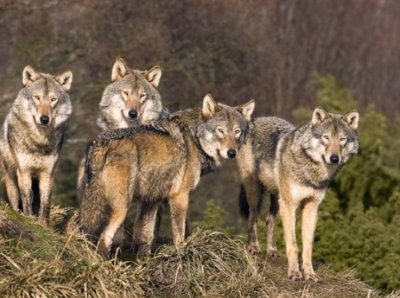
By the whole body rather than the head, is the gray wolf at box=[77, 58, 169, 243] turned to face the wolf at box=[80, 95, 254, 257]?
yes

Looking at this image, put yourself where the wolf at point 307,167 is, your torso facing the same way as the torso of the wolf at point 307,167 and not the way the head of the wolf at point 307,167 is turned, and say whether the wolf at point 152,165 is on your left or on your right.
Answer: on your right

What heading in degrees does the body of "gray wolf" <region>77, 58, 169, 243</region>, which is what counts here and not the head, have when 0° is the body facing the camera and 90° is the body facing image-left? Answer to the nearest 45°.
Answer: approximately 0°

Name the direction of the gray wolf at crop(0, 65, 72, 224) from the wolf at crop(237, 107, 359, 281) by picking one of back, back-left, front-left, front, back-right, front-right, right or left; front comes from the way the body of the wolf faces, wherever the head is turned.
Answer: back-right

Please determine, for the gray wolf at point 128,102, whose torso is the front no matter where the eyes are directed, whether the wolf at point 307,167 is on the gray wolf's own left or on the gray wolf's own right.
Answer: on the gray wolf's own left

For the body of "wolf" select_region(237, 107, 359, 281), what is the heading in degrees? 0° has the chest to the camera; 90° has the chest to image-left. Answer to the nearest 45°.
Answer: approximately 315°
